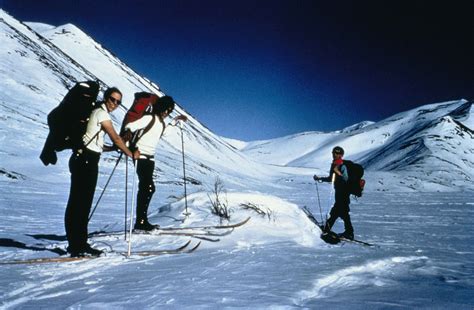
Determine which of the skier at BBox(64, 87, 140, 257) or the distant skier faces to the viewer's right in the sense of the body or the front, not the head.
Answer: the skier

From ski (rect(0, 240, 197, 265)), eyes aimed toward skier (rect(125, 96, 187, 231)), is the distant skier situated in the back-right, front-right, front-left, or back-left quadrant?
front-right

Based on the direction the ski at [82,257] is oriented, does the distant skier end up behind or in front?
in front

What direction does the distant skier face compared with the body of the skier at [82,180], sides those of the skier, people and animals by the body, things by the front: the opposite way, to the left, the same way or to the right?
the opposite way

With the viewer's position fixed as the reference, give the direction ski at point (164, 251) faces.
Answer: facing to the right of the viewer

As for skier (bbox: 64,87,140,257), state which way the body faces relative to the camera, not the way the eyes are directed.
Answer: to the viewer's right

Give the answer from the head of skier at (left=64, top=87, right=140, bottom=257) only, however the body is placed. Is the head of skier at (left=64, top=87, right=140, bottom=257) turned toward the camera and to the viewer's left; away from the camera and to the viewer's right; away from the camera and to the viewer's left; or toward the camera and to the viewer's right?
toward the camera and to the viewer's right

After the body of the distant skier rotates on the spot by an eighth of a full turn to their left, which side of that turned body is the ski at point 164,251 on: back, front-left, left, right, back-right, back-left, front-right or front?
front-right

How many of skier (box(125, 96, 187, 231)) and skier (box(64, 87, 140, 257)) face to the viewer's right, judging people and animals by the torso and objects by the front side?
2

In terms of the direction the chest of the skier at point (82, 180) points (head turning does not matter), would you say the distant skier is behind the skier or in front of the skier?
in front

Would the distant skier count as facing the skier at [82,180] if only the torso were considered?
yes

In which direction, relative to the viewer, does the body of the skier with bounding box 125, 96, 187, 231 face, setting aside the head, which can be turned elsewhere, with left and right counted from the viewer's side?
facing to the right of the viewer

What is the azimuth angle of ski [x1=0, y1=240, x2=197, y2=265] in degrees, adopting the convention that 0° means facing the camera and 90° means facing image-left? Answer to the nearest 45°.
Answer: approximately 270°

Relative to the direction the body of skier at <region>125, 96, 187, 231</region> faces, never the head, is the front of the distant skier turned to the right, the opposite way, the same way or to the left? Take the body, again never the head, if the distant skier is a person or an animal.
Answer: the opposite way
